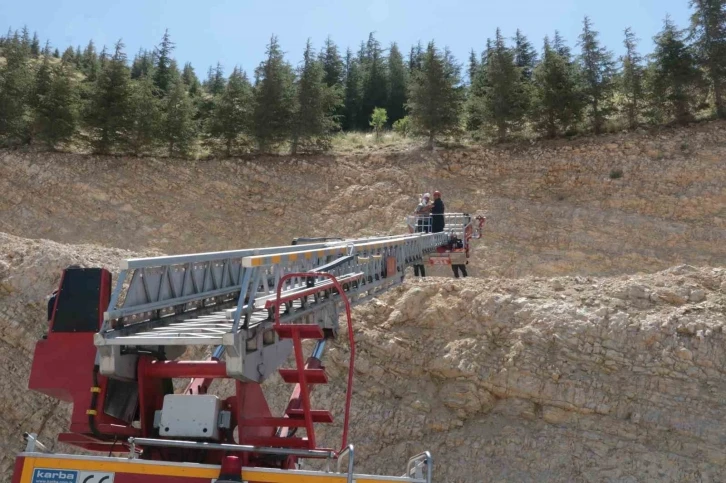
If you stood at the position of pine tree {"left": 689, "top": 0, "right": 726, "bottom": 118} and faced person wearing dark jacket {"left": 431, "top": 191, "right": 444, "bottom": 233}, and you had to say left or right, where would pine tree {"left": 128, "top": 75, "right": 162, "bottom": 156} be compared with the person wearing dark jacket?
right
